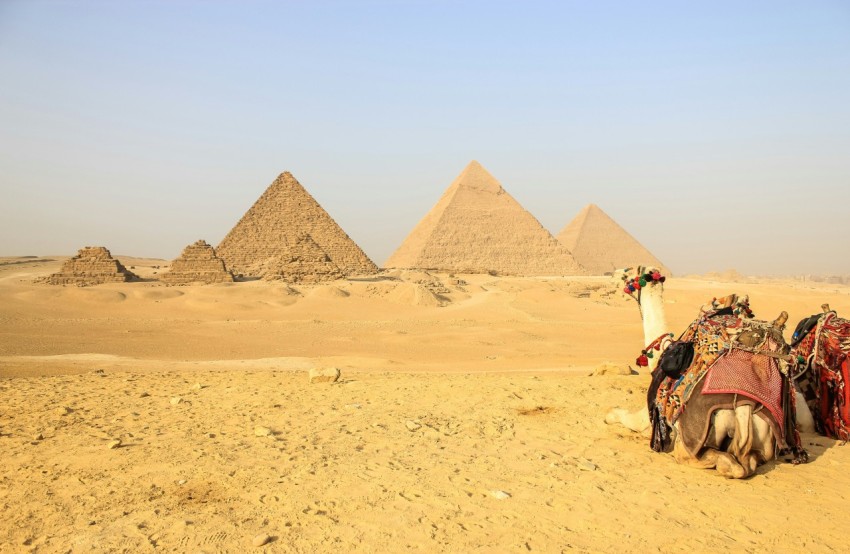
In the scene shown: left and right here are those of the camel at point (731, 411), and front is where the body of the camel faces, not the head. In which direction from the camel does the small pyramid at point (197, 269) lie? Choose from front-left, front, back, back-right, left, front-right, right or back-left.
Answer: front

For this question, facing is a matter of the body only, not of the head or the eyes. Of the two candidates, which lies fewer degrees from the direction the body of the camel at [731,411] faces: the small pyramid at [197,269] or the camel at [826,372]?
the small pyramid

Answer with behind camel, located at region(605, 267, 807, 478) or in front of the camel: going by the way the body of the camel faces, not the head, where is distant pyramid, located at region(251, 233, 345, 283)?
in front

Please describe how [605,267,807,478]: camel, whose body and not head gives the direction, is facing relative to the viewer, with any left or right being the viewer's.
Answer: facing away from the viewer and to the left of the viewer

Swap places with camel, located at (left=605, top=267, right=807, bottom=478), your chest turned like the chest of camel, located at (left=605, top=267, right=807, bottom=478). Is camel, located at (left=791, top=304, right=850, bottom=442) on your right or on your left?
on your right

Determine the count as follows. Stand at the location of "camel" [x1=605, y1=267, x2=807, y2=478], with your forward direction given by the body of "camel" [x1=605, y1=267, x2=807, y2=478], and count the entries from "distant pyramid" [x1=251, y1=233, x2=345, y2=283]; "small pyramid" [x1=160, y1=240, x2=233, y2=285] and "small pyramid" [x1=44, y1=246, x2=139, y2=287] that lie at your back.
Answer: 0

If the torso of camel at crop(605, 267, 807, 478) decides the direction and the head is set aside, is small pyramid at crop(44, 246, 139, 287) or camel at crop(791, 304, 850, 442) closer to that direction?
the small pyramid

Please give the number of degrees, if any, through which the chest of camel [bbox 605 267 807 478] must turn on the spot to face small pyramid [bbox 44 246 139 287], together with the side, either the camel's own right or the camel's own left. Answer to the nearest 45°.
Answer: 0° — it already faces it
